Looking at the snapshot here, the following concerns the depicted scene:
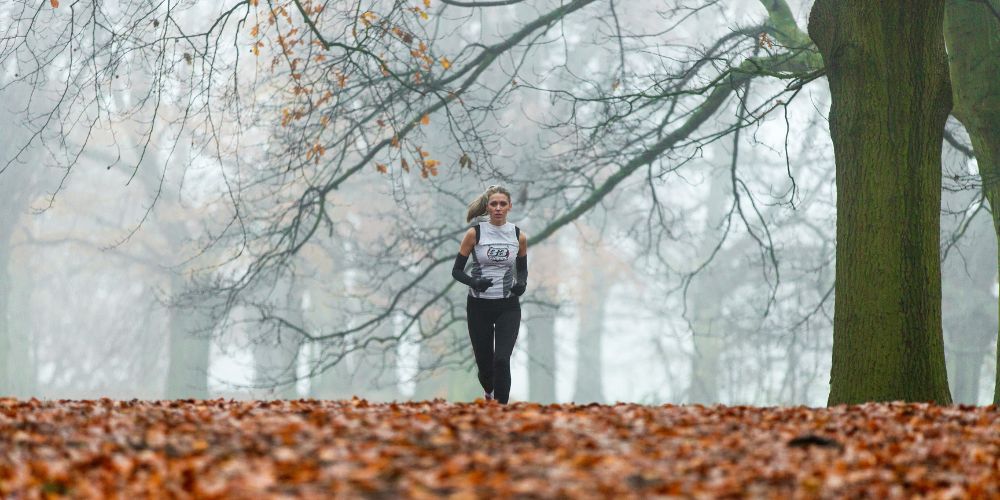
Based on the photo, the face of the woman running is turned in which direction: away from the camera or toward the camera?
toward the camera

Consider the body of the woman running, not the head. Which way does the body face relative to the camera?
toward the camera

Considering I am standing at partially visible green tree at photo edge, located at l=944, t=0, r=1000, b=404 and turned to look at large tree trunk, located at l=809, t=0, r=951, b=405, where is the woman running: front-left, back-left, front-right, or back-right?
front-right

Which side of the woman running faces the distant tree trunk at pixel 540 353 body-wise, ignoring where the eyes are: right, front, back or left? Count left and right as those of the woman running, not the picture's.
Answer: back

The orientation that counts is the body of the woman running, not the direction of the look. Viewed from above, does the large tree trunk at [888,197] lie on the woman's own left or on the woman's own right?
on the woman's own left
